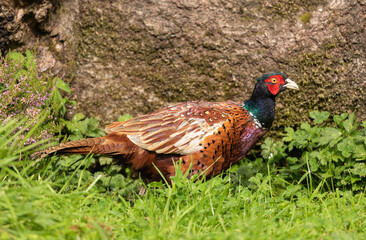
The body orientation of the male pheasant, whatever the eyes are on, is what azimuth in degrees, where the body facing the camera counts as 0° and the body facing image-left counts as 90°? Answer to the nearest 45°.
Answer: approximately 270°
